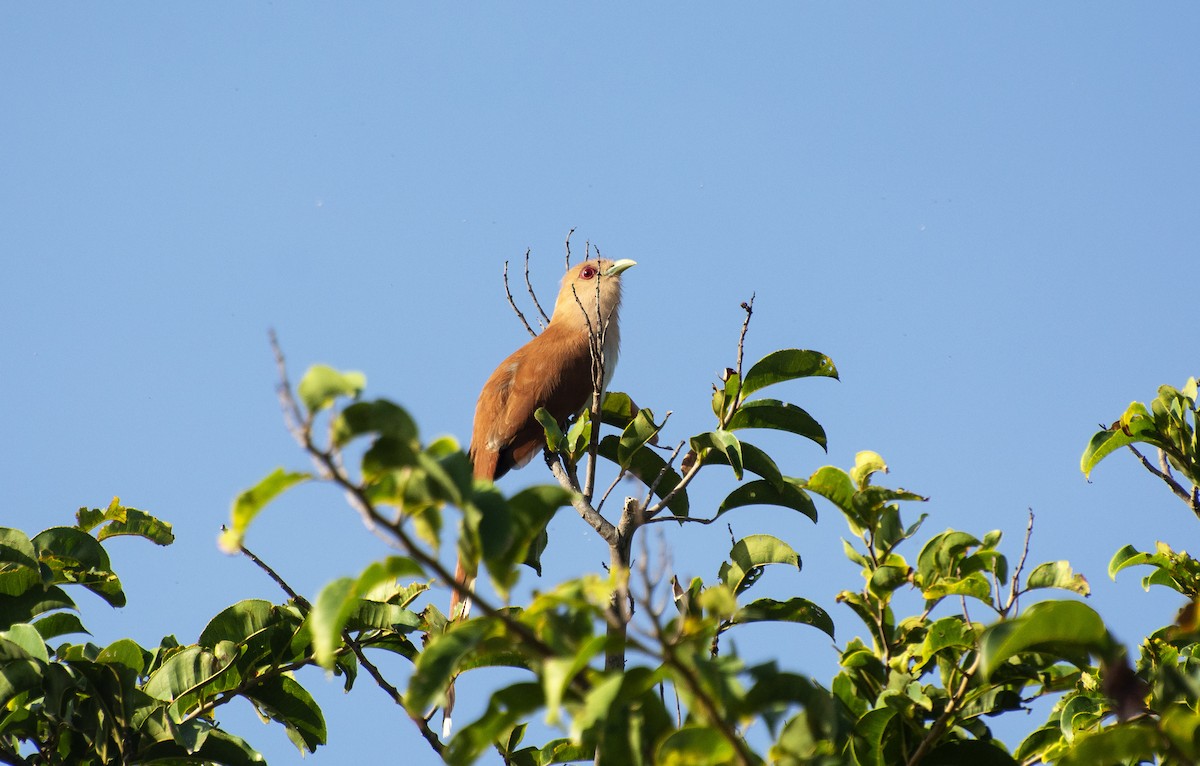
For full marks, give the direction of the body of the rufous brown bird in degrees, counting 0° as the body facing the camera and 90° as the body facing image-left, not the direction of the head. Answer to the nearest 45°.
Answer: approximately 270°
